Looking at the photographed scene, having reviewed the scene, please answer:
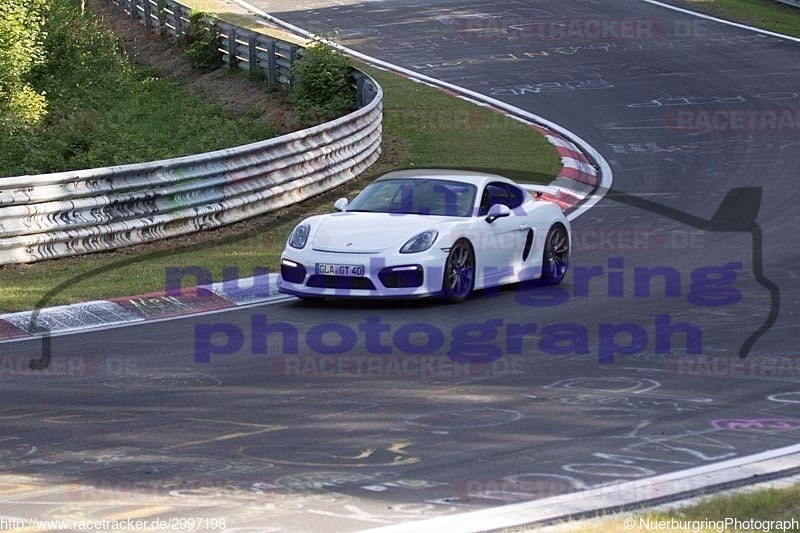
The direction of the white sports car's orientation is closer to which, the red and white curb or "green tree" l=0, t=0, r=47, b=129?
the red and white curb

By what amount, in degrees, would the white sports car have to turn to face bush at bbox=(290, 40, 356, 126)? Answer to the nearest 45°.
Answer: approximately 135° to its right

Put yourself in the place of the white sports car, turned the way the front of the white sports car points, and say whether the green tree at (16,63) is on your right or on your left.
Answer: on your right

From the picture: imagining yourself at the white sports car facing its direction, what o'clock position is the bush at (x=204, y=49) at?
The bush is roughly at 4 o'clock from the white sports car.

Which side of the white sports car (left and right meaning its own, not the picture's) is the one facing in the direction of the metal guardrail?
right

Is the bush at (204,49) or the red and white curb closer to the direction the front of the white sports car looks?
the red and white curb

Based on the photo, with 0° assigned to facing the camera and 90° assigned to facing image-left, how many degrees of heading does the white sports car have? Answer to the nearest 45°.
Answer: approximately 45°
